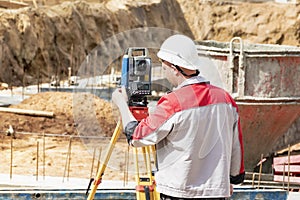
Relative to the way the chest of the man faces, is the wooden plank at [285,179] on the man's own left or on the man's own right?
on the man's own right

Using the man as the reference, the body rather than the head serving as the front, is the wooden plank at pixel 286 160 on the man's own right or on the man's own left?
on the man's own right

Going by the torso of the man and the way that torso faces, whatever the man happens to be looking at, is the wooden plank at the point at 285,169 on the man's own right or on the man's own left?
on the man's own right

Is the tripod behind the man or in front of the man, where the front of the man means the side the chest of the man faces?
in front

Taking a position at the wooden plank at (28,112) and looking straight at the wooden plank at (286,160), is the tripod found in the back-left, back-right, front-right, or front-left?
front-right

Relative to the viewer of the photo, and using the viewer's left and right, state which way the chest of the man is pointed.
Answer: facing away from the viewer and to the left of the viewer

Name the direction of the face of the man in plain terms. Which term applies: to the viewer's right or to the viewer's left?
to the viewer's left
